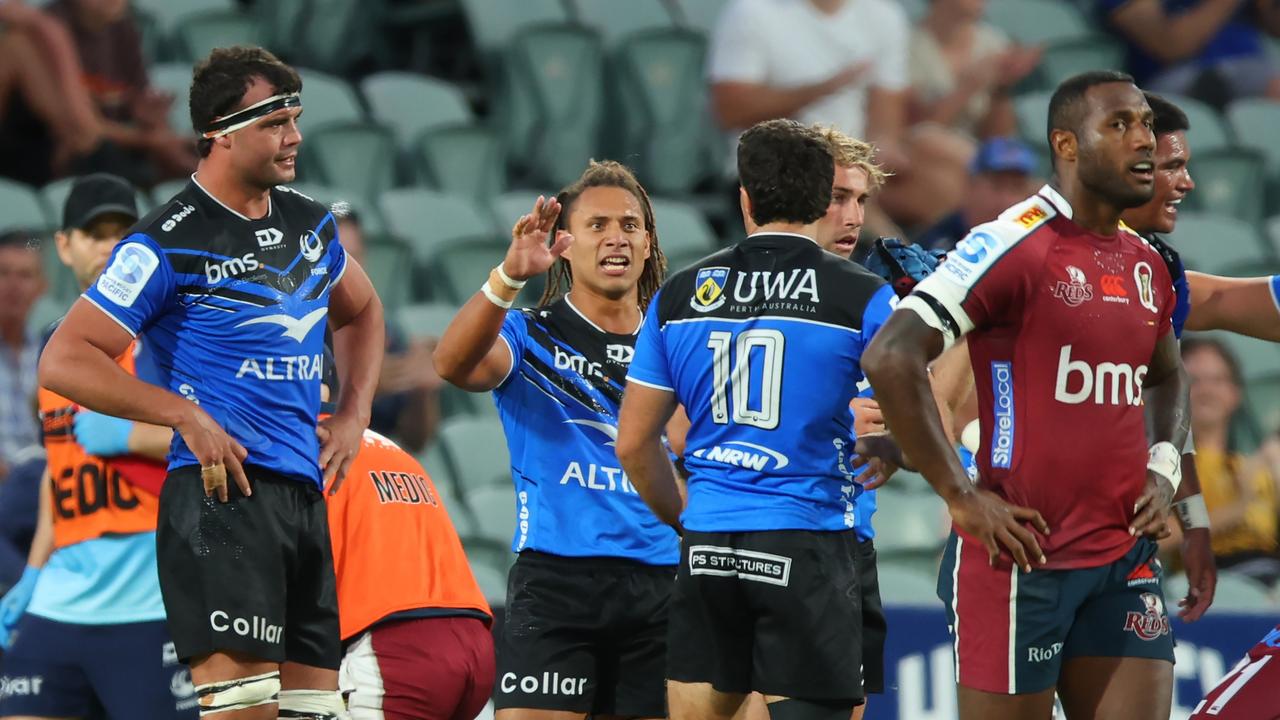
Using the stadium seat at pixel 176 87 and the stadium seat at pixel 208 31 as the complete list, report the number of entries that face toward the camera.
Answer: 2

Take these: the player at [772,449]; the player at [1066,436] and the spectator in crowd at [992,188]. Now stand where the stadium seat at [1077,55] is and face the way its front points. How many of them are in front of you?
3

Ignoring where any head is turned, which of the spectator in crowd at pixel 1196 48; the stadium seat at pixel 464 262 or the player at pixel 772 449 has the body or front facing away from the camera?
the player

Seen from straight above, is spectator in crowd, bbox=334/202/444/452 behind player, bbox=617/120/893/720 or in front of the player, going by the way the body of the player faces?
in front

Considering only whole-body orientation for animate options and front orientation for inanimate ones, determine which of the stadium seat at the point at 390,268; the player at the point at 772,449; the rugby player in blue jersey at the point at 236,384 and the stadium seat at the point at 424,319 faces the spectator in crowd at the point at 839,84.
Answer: the player

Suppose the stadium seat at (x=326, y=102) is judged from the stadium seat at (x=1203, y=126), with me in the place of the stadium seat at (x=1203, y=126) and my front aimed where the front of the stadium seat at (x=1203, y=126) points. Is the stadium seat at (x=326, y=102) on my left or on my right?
on my right

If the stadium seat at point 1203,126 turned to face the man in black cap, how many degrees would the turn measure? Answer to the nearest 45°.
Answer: approximately 45° to its right

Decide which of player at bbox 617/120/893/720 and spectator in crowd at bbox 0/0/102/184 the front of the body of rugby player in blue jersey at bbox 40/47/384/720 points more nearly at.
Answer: the player

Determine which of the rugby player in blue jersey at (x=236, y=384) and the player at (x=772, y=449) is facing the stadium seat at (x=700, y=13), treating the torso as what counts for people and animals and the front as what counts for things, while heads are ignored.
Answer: the player

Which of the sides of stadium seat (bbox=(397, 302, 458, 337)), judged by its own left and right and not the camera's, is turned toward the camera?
front

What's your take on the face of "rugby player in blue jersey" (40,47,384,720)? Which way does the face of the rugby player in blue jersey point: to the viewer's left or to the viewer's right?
to the viewer's right
